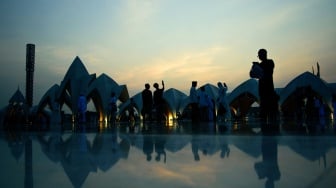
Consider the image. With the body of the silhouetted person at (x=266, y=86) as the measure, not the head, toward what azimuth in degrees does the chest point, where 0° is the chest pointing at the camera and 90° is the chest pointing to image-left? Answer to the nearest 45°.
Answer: approximately 90°

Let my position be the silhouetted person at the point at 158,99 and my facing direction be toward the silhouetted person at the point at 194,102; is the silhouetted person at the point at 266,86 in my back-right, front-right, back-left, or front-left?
front-right

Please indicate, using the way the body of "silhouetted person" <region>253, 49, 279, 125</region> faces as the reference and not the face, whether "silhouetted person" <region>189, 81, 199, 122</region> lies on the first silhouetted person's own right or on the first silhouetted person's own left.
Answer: on the first silhouetted person's own right

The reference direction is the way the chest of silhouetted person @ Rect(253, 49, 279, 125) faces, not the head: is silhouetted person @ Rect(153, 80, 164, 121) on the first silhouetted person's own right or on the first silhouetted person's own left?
on the first silhouetted person's own right

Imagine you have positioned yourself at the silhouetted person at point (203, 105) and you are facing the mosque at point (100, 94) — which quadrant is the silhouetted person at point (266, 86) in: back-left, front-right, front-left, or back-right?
back-left

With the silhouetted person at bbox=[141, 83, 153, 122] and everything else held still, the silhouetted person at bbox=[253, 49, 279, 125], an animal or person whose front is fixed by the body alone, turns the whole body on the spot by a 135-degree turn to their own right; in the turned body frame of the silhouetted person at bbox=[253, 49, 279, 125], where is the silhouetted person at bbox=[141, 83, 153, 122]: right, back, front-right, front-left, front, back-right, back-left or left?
left

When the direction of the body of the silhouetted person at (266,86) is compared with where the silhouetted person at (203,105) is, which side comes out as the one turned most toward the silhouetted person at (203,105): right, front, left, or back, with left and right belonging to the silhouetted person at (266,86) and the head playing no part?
right
